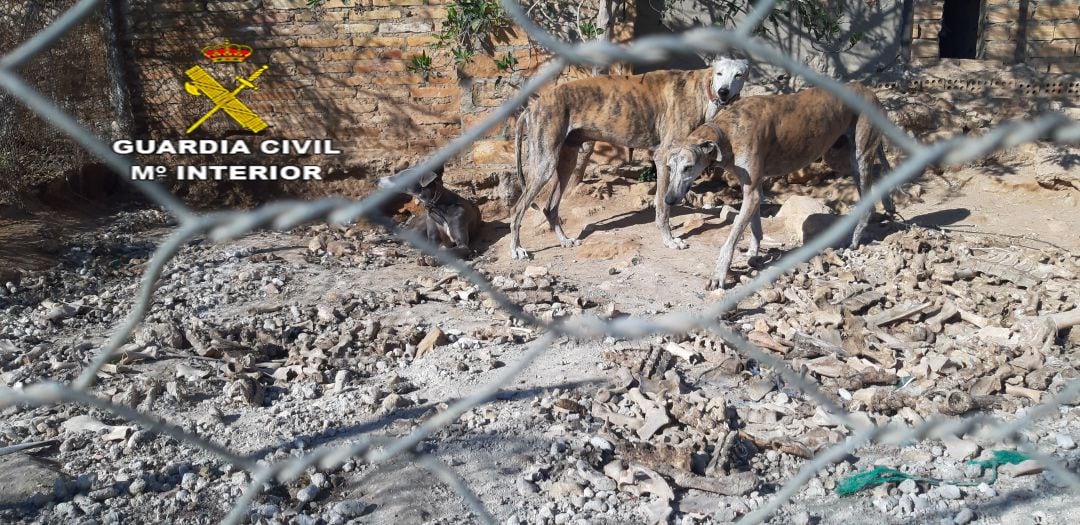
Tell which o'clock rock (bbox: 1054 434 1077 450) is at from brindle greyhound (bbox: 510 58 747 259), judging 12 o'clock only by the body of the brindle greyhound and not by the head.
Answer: The rock is roughly at 2 o'clock from the brindle greyhound.

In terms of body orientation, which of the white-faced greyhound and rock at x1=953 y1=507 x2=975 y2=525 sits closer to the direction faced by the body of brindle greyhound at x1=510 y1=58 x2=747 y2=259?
the white-faced greyhound

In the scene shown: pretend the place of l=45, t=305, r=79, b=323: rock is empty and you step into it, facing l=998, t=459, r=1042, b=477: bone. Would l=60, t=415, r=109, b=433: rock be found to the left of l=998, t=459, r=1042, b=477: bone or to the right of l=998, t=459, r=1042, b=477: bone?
right

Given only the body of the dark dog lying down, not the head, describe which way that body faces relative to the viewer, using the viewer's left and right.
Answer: facing the viewer and to the left of the viewer

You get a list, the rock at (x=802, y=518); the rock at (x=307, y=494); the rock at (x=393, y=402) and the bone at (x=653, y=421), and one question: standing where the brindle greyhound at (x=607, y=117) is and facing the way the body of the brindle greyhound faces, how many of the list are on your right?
4

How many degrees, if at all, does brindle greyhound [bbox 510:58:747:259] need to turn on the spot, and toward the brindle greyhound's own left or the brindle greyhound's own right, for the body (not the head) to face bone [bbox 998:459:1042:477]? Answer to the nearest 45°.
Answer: approximately 90° to the brindle greyhound's own right

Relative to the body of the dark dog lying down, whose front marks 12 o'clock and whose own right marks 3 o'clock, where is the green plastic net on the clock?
The green plastic net is roughly at 10 o'clock from the dark dog lying down.

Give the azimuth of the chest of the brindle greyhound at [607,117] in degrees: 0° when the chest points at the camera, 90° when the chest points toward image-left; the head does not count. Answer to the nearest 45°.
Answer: approximately 270°

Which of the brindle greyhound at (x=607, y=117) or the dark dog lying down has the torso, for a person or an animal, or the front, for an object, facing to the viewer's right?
the brindle greyhound

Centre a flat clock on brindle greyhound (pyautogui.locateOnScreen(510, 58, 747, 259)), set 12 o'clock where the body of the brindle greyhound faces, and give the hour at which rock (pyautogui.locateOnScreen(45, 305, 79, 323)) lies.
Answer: The rock is roughly at 5 o'clock from the brindle greyhound.

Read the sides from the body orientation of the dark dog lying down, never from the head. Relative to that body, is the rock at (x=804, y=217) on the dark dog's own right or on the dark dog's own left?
on the dark dog's own left

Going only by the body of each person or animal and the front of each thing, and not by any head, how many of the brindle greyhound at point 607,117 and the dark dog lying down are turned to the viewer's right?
1
